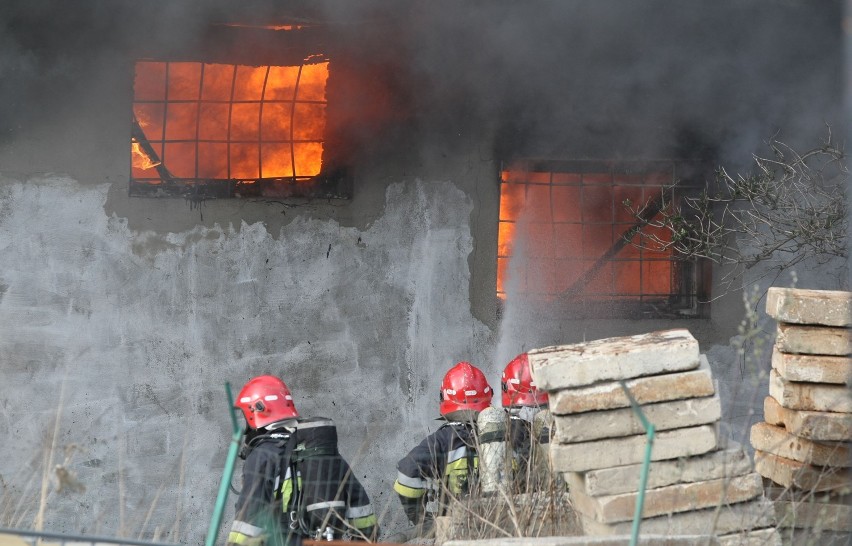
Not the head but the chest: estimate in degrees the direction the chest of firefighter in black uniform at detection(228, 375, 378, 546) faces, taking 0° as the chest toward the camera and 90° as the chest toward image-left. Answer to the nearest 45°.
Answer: approximately 135°
